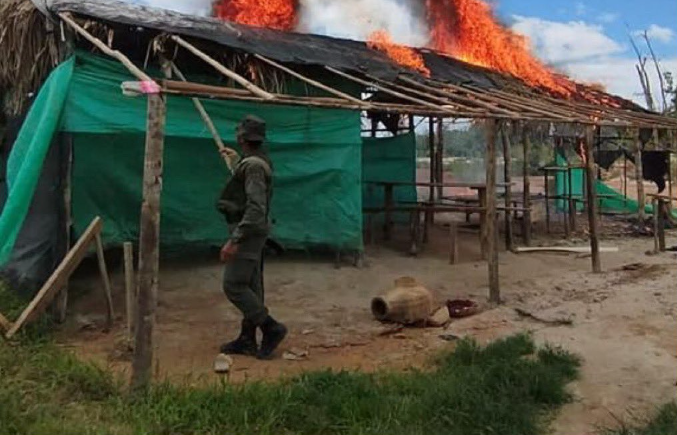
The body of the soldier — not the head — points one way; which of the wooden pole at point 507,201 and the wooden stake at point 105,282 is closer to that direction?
the wooden stake

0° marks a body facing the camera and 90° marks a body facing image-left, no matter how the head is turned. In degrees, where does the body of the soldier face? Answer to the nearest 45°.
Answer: approximately 90°

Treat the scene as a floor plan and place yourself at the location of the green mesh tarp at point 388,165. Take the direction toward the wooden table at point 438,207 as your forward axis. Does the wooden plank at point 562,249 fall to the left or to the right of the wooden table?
left

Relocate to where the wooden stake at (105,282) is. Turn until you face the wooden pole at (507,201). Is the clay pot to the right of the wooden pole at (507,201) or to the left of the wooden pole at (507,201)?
right

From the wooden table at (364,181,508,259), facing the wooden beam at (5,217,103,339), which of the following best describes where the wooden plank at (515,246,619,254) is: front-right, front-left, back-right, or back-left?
back-left

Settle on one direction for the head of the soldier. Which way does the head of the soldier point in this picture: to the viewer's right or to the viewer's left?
to the viewer's left

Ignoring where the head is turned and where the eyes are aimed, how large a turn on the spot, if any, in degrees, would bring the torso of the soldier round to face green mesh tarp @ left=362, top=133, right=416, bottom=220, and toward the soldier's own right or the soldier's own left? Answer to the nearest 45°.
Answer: approximately 90° to the soldier's own right

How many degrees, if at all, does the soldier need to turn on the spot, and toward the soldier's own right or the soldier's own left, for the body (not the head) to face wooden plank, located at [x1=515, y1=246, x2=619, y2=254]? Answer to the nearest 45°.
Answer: approximately 135° to the soldier's own right

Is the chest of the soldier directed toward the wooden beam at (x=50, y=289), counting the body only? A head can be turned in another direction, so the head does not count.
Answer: yes

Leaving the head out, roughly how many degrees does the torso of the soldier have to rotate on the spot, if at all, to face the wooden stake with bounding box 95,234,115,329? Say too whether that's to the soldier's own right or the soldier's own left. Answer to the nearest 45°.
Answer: approximately 45° to the soldier's own right

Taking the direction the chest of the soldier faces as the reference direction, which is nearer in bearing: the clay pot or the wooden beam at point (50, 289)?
the wooden beam

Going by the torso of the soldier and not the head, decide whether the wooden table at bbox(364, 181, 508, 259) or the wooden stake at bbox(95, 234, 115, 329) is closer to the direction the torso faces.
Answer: the wooden stake

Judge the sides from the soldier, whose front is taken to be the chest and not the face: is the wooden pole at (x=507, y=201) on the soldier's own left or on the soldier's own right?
on the soldier's own right
